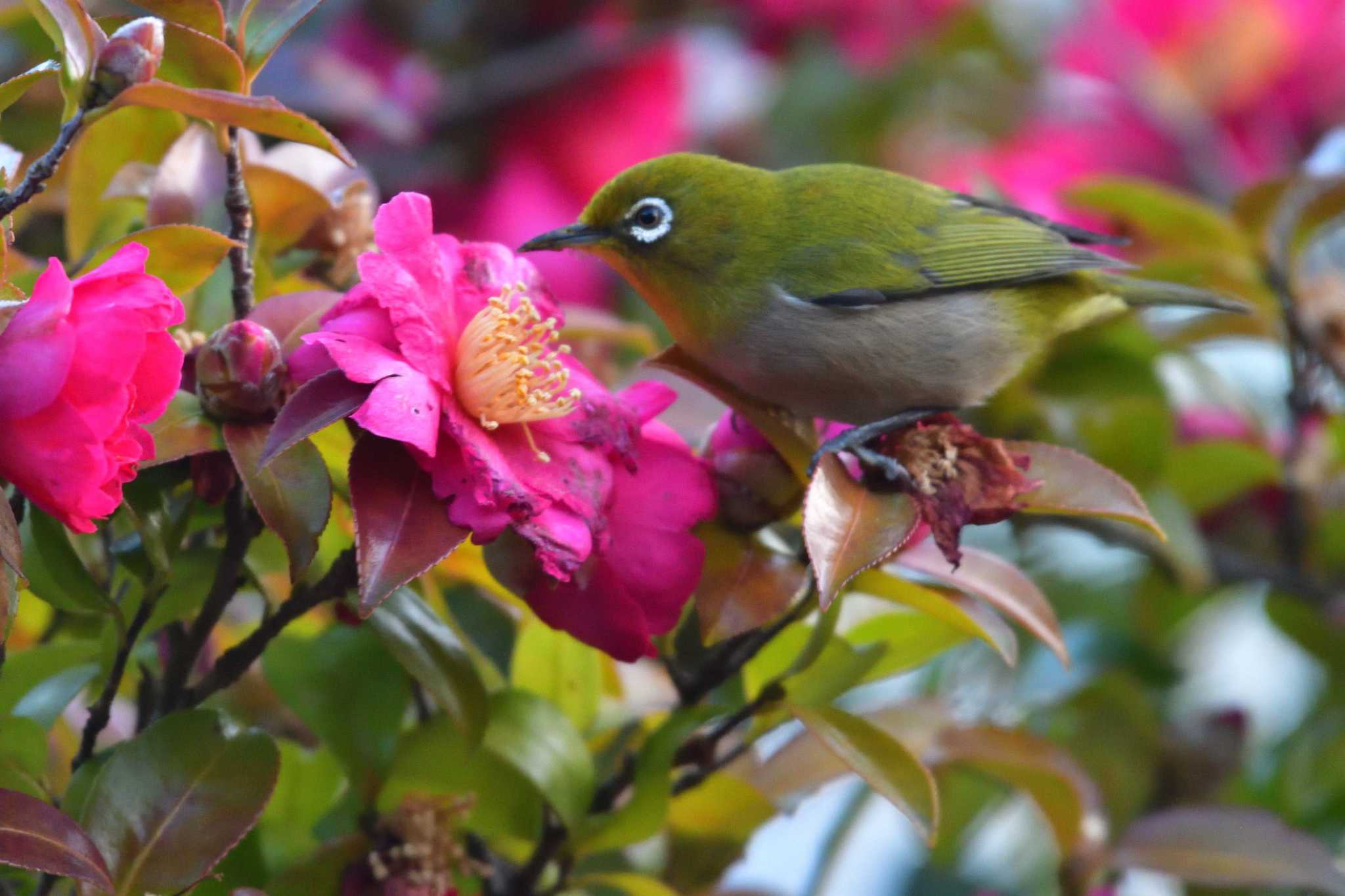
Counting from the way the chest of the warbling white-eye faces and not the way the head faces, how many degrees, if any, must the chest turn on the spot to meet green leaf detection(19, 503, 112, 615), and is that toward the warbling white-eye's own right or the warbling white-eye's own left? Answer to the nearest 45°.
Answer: approximately 45° to the warbling white-eye's own left

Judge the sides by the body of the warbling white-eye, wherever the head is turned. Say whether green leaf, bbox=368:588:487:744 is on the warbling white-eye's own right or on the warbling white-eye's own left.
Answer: on the warbling white-eye's own left

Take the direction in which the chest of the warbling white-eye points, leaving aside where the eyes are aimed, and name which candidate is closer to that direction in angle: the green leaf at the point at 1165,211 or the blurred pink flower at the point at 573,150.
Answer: the blurred pink flower

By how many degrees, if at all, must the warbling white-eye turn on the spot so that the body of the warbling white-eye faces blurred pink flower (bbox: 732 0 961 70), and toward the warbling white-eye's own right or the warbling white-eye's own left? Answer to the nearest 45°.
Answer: approximately 90° to the warbling white-eye's own right

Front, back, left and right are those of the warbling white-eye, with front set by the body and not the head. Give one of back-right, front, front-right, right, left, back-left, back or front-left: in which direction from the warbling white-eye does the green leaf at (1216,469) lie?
back-right

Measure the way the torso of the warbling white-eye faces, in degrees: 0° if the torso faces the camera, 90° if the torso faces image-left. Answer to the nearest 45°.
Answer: approximately 90°

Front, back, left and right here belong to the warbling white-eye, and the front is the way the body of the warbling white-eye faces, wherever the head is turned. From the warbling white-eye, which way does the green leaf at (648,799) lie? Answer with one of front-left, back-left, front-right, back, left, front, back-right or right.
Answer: left

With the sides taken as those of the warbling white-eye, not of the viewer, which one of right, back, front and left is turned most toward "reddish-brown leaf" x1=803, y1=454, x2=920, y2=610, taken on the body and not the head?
left
